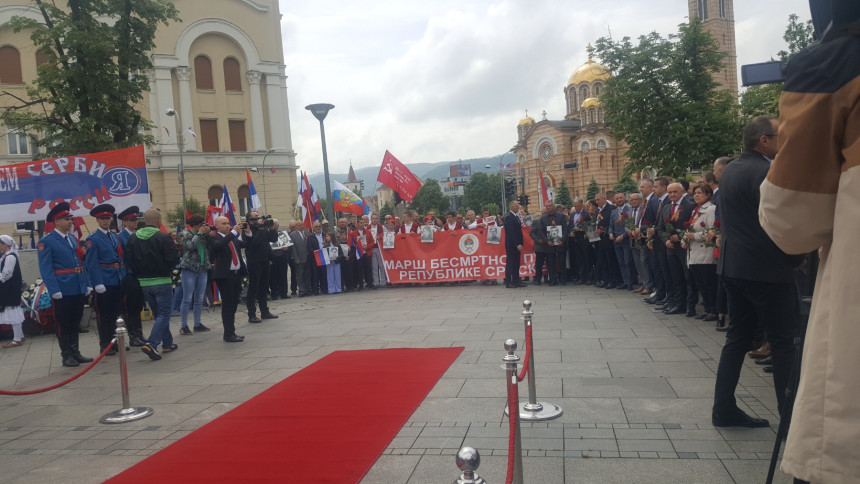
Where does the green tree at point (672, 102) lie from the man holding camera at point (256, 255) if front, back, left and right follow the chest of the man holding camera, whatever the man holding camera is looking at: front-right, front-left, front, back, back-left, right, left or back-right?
left

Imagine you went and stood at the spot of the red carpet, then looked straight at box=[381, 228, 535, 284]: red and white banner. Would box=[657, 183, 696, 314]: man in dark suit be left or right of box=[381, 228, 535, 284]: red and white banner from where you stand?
right

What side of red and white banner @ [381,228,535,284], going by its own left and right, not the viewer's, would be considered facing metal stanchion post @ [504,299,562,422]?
front

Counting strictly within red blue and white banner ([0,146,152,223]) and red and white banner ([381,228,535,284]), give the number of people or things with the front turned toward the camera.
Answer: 2

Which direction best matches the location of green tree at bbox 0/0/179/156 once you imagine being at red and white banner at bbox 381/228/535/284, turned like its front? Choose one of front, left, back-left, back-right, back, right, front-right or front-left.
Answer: right

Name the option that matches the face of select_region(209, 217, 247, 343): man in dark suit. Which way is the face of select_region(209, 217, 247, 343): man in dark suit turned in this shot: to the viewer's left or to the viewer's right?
to the viewer's right

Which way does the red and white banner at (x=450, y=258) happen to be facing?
toward the camera

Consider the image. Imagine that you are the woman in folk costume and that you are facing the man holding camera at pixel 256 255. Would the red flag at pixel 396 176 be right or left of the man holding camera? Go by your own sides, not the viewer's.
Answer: left

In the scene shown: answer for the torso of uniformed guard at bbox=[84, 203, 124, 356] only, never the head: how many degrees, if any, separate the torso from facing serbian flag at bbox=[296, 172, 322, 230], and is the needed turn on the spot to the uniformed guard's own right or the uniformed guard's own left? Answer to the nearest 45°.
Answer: approximately 90° to the uniformed guard's own left

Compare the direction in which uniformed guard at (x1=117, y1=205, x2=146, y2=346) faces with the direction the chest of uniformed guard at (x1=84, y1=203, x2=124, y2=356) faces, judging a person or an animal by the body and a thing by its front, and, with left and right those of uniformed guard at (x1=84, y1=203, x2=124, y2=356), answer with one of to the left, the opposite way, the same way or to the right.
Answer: the same way

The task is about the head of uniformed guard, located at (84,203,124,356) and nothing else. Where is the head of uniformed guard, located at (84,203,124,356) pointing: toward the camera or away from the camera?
toward the camera

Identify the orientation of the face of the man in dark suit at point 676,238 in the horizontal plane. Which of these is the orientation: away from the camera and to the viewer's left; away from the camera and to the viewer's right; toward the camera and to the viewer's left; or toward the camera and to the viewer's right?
toward the camera and to the viewer's left

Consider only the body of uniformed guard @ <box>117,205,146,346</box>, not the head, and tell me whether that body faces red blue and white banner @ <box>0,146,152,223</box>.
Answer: no

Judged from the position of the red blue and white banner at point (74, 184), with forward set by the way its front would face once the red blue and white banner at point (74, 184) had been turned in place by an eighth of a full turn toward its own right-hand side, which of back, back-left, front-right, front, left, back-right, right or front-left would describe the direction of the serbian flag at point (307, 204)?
back

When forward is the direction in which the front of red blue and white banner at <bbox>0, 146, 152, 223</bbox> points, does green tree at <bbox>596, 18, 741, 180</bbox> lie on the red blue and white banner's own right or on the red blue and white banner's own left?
on the red blue and white banner's own left

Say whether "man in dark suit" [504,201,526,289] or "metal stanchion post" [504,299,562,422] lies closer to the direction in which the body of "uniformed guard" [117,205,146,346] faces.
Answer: the metal stanchion post

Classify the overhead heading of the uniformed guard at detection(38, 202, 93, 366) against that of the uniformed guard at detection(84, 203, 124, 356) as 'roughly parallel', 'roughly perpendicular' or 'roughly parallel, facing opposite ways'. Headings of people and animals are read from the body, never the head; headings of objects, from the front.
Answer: roughly parallel

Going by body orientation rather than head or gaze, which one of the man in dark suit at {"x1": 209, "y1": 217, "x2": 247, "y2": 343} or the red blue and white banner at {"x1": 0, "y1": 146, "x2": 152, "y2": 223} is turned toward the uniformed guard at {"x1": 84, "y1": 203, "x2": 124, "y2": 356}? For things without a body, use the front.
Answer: the red blue and white banner

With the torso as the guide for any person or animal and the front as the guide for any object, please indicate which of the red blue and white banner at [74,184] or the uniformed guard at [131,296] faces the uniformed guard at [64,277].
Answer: the red blue and white banner
